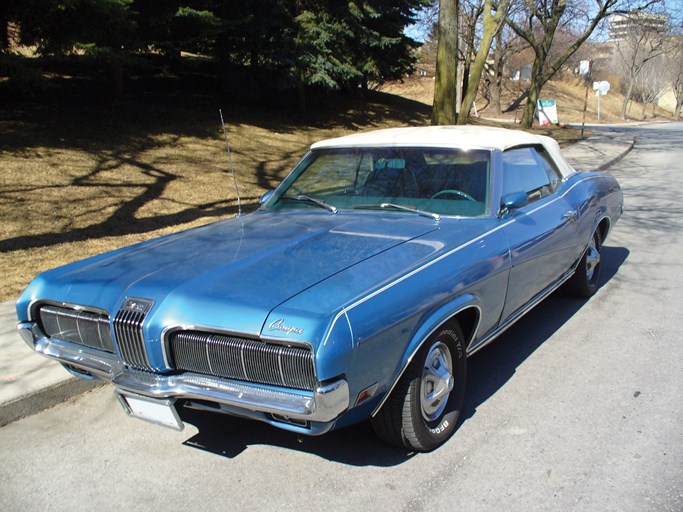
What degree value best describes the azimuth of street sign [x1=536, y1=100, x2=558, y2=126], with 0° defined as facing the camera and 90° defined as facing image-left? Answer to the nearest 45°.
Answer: approximately 0°

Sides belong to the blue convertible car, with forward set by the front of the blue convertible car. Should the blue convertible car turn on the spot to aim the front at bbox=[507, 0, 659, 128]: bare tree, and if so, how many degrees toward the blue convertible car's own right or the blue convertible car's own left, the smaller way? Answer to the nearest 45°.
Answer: approximately 135° to the blue convertible car's own right

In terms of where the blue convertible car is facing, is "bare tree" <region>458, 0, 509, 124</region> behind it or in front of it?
behind

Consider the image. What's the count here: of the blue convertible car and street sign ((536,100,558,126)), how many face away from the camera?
0

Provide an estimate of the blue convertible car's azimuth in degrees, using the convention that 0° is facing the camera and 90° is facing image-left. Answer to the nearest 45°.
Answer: approximately 45°

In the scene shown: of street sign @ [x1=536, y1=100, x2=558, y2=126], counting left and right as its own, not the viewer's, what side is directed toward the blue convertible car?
front
